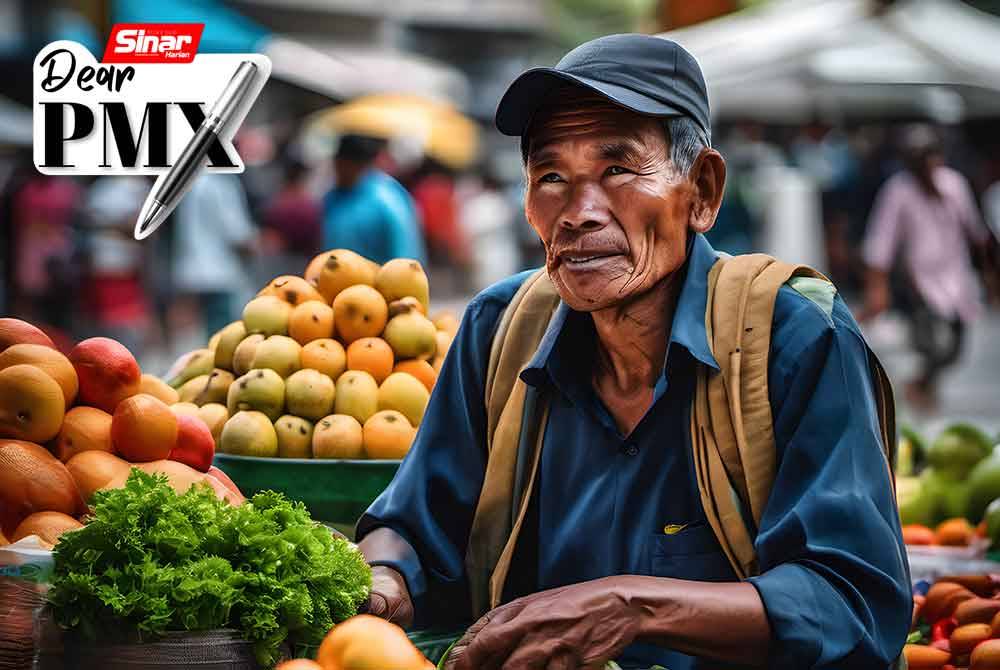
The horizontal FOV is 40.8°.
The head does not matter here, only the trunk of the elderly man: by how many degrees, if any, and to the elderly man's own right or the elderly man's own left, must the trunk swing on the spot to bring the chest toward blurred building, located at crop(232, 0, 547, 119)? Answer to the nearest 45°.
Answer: approximately 135° to the elderly man's own right

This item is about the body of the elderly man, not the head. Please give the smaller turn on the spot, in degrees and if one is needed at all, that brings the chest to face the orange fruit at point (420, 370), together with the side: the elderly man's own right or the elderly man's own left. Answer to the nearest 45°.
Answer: approximately 90° to the elderly man's own right

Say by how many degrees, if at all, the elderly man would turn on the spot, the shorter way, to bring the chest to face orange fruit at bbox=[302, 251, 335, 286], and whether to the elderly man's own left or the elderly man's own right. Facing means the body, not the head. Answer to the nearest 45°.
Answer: approximately 90° to the elderly man's own right

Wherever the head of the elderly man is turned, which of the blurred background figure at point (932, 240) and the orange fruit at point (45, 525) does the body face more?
the orange fruit

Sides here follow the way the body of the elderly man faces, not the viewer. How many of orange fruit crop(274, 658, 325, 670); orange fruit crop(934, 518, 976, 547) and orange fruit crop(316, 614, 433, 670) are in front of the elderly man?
2

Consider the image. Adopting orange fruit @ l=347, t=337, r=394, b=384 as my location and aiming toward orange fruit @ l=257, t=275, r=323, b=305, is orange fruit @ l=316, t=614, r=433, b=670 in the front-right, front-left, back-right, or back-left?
back-left

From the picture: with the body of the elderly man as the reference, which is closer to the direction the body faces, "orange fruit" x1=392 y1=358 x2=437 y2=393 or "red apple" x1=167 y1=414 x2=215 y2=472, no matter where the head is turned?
the red apple

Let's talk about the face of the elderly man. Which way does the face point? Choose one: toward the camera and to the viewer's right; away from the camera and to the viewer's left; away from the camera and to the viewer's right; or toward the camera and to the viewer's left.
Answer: toward the camera and to the viewer's left

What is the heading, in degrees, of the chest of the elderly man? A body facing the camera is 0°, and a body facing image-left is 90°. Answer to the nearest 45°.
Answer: approximately 45°

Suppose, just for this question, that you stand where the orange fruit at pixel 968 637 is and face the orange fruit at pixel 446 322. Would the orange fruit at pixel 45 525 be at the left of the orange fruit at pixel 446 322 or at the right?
left

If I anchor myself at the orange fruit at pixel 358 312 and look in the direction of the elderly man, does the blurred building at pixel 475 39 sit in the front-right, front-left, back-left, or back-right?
back-left

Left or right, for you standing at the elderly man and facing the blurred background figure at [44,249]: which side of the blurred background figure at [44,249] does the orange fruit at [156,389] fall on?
left

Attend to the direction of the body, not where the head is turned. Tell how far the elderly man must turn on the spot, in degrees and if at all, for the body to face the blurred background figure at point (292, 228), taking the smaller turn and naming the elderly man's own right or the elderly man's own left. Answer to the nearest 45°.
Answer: approximately 135° to the elderly man's own right

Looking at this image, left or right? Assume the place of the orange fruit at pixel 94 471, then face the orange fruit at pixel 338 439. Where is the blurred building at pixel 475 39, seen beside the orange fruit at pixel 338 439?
left

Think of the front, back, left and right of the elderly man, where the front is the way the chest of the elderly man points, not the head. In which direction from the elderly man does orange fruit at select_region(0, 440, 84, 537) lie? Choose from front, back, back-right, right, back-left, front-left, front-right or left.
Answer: front-right
